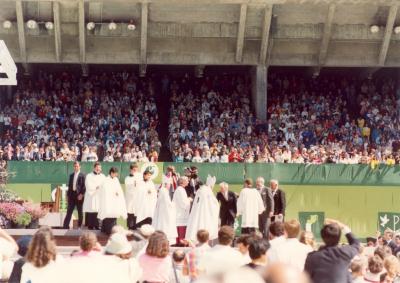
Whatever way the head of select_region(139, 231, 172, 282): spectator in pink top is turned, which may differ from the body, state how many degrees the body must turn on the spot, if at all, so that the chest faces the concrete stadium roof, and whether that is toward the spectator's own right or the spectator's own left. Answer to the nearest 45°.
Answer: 0° — they already face it

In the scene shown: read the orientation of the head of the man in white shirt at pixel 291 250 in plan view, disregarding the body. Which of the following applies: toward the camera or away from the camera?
away from the camera

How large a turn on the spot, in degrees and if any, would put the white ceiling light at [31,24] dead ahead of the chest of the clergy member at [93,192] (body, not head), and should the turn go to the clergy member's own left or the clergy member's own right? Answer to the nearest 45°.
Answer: approximately 135° to the clergy member's own left

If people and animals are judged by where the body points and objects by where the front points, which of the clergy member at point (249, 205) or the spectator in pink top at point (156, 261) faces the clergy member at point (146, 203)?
the spectator in pink top

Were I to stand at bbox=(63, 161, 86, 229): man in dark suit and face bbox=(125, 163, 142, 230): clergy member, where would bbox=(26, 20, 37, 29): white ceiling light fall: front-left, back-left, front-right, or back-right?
back-left

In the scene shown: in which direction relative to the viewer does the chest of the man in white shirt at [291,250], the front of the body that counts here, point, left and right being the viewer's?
facing away from the viewer

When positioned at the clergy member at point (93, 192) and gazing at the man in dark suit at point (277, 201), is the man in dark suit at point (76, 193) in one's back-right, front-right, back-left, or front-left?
back-left

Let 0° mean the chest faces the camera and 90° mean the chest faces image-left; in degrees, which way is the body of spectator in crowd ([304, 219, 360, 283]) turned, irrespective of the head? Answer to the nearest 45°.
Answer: approximately 180°

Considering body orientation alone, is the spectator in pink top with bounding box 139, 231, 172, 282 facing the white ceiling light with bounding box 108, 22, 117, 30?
yes

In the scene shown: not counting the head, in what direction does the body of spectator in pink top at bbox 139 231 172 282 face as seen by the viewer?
away from the camera

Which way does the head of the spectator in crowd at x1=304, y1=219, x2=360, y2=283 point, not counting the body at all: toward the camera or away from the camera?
away from the camera
